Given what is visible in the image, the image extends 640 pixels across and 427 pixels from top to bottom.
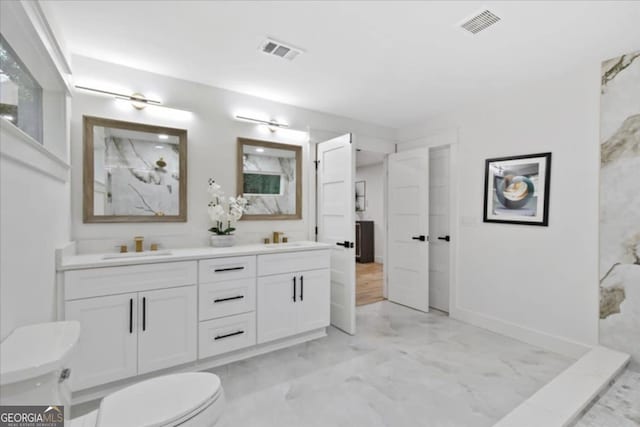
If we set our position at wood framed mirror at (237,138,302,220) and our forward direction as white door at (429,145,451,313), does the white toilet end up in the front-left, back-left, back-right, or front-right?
back-right

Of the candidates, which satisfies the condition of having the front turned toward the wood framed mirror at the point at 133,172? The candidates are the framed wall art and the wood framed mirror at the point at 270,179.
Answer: the framed wall art

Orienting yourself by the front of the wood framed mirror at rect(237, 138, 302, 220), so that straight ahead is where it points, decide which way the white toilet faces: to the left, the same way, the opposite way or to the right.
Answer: to the left

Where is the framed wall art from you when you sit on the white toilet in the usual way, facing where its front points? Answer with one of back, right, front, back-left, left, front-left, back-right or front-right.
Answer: front

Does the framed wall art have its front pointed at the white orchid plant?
yes

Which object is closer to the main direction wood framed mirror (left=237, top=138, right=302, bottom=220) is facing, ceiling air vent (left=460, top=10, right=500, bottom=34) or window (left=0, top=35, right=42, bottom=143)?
the ceiling air vent

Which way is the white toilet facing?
to the viewer's right

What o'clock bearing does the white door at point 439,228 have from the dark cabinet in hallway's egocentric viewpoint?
The white door is roughly at 10 o'clock from the dark cabinet in hallway.

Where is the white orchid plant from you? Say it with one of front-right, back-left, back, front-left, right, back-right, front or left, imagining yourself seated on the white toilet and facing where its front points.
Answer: front-left

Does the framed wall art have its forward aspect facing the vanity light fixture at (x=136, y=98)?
yes

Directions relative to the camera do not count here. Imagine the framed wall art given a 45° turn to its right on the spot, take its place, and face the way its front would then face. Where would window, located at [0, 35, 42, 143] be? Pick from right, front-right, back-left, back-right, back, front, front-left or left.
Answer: front-left

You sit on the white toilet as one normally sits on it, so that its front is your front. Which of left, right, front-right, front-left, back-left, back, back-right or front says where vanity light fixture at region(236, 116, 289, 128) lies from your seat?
front-left

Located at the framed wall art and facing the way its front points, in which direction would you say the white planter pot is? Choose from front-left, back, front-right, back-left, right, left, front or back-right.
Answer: front

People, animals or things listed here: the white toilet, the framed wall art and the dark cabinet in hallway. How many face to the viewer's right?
1

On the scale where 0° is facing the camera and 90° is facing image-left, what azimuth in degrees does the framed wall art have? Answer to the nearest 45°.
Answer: approximately 45°

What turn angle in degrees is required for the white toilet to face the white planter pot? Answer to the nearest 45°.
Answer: approximately 45° to its left

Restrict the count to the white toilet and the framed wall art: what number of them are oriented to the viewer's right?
1

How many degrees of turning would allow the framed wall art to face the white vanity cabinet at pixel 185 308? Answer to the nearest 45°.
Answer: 0° — it already faces it

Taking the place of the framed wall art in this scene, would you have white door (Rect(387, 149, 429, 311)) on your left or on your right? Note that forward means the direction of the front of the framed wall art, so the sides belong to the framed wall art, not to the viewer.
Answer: on your right
